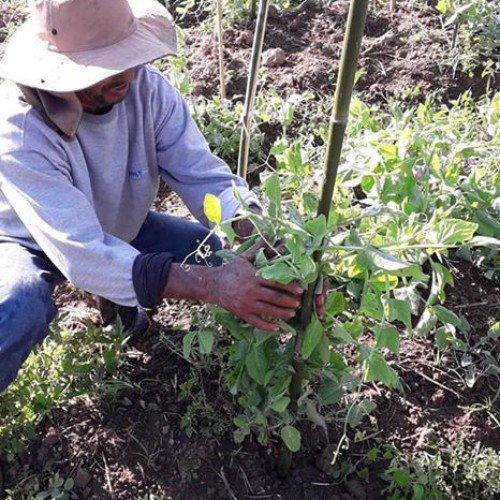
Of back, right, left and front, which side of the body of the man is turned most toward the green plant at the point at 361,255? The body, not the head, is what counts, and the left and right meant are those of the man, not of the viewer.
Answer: front

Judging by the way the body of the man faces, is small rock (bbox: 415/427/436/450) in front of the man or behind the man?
in front

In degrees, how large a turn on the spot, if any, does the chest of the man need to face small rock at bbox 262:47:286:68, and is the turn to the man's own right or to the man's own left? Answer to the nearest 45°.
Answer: approximately 90° to the man's own left

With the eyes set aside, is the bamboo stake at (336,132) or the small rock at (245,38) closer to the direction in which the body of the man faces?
the bamboo stake

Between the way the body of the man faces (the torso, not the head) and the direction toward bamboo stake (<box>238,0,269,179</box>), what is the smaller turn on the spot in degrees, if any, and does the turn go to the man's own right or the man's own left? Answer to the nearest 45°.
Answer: approximately 90° to the man's own left

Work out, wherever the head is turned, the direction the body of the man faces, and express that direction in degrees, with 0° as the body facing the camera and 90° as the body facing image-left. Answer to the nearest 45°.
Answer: approximately 315°

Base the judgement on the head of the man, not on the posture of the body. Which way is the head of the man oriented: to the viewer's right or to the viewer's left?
to the viewer's right

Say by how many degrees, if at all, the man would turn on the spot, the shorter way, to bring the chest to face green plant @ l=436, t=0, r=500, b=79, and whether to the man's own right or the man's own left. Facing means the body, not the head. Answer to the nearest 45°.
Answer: approximately 90° to the man's own left
